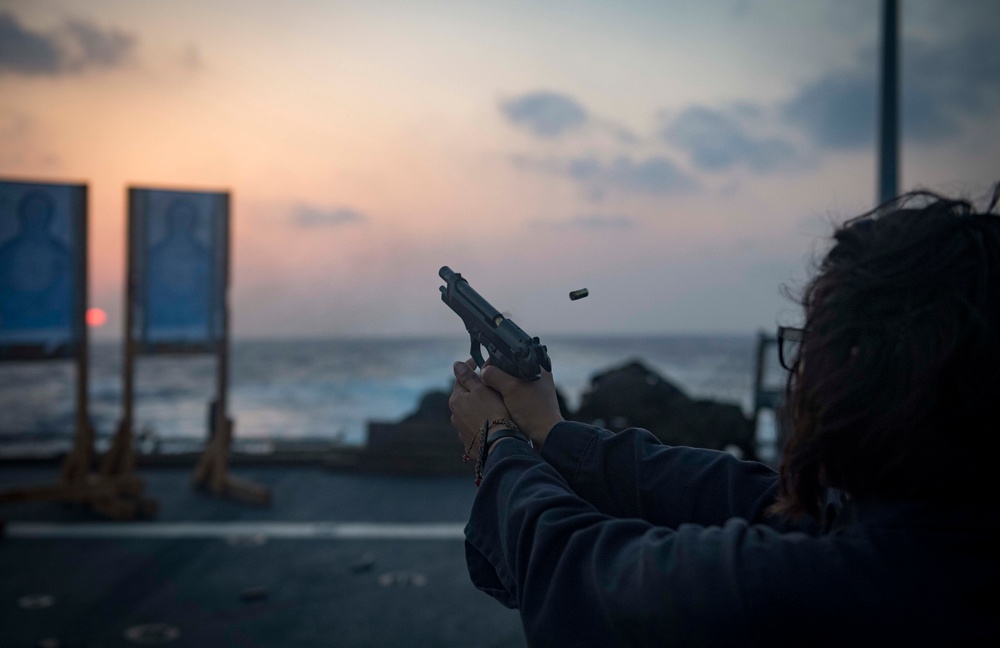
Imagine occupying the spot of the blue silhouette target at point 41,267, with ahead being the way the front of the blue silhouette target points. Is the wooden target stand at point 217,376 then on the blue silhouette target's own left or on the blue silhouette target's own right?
on the blue silhouette target's own left

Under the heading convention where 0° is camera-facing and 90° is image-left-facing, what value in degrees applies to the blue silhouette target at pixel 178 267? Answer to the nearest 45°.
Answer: approximately 0°

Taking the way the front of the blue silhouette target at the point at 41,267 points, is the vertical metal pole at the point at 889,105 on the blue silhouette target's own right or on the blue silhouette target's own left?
on the blue silhouette target's own left

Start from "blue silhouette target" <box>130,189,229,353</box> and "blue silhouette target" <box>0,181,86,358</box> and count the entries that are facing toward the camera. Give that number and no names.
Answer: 2

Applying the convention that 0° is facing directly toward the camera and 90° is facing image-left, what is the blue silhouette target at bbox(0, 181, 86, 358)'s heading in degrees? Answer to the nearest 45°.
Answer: approximately 0°
